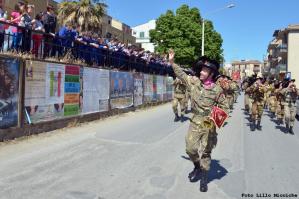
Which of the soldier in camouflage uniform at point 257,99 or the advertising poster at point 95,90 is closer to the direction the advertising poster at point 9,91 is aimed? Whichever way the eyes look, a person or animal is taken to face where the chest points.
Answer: the soldier in camouflage uniform

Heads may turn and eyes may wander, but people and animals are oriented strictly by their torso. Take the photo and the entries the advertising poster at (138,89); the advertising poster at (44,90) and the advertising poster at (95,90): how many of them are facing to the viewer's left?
0

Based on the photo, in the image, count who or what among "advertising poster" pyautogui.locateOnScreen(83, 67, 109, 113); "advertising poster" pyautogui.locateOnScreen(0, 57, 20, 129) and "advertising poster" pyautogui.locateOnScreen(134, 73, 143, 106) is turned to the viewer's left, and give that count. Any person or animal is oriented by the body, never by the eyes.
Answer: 0

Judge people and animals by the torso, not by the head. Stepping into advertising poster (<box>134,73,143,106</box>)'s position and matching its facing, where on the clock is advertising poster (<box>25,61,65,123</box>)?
advertising poster (<box>25,61,65,123</box>) is roughly at 2 o'clock from advertising poster (<box>134,73,143,106</box>).

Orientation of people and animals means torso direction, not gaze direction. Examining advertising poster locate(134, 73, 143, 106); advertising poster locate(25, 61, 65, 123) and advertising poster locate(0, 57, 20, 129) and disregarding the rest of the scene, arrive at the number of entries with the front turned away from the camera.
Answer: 0

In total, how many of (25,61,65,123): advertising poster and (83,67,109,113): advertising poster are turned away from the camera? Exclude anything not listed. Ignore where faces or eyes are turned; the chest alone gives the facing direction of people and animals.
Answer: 0

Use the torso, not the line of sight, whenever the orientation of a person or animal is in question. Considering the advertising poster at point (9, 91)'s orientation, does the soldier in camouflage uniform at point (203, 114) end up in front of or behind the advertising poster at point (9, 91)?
in front

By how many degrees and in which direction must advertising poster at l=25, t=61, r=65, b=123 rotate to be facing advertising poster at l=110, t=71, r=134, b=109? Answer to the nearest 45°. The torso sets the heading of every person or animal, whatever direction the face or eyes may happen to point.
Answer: approximately 90° to its left

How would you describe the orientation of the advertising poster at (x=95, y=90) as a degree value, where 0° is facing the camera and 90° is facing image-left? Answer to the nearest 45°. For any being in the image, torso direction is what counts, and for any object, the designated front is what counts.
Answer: approximately 315°

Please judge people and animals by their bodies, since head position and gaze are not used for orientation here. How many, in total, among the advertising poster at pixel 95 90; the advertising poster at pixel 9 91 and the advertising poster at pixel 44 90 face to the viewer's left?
0

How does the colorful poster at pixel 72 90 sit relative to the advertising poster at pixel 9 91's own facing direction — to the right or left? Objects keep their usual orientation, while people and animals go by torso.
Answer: on its left

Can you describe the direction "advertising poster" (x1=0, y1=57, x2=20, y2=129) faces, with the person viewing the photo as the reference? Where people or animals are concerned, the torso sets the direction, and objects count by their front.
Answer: facing the viewer and to the right of the viewer

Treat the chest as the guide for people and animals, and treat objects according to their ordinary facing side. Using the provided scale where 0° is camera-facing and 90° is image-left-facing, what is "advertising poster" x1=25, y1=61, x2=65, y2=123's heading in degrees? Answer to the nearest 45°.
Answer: approximately 315°

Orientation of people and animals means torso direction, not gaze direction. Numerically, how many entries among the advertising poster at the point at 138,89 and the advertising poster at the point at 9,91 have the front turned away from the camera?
0

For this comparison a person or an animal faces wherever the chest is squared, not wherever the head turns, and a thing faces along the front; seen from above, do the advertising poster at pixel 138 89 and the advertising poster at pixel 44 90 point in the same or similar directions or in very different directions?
same or similar directions

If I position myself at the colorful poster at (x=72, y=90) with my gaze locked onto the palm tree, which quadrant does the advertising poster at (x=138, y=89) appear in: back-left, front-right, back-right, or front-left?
front-right

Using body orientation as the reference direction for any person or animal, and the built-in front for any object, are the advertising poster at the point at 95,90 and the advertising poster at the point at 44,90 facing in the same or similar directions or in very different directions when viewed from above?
same or similar directions

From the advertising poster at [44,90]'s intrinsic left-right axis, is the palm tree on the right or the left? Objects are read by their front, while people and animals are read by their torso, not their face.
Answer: on its left
